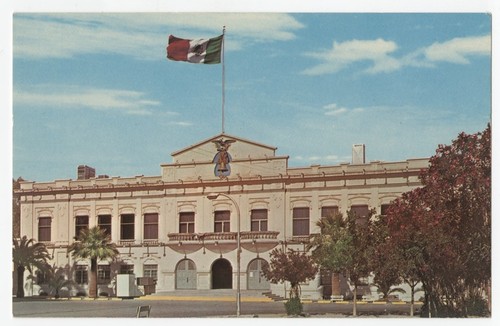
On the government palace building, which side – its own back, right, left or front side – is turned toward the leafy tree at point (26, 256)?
right

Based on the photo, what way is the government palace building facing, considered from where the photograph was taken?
facing the viewer

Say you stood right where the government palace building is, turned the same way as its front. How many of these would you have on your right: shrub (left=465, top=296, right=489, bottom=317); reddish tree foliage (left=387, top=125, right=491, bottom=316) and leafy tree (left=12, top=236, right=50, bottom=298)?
1

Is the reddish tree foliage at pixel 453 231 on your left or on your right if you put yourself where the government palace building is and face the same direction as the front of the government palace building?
on your left

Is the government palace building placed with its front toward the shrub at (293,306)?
yes

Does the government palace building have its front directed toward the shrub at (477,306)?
no
